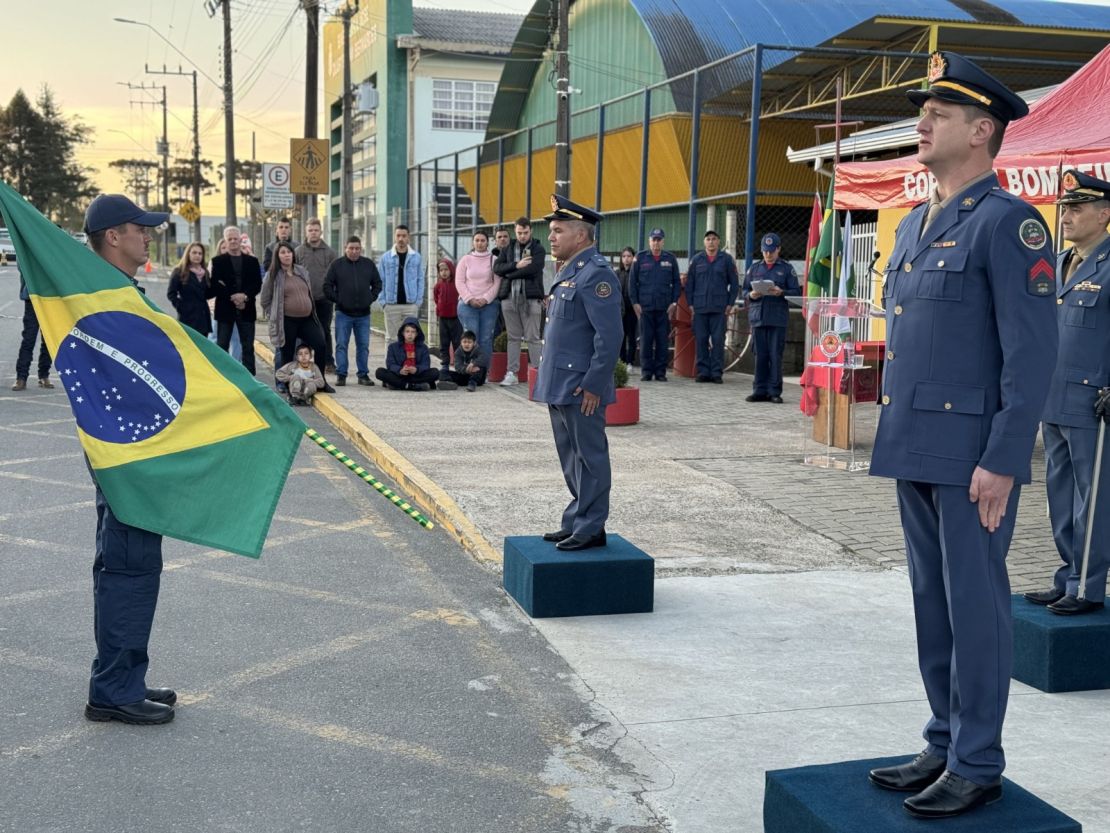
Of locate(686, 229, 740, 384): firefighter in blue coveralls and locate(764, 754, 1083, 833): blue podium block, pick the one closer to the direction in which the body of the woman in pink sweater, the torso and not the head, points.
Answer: the blue podium block

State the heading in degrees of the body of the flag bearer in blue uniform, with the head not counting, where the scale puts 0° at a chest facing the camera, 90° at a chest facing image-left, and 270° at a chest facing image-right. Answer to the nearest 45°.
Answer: approximately 270°

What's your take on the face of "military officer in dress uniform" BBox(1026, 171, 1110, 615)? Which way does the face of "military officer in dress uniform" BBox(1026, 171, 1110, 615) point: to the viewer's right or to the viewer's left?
to the viewer's left

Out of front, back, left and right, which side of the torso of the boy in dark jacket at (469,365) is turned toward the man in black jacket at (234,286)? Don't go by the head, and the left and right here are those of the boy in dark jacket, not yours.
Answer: right

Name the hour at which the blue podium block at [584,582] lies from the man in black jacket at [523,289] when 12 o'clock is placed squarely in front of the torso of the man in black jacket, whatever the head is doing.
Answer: The blue podium block is roughly at 12 o'clock from the man in black jacket.

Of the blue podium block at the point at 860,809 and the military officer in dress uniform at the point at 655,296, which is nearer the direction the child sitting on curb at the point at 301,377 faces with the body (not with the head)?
the blue podium block

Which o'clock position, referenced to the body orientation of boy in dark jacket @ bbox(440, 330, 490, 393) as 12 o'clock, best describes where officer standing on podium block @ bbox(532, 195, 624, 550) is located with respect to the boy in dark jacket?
The officer standing on podium block is roughly at 12 o'clock from the boy in dark jacket.

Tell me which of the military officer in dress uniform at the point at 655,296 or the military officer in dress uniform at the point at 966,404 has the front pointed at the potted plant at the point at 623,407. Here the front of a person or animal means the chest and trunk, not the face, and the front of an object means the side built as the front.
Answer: the military officer in dress uniform at the point at 655,296

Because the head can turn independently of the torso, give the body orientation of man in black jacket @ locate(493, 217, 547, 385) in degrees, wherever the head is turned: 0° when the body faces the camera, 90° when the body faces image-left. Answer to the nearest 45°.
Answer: approximately 0°
